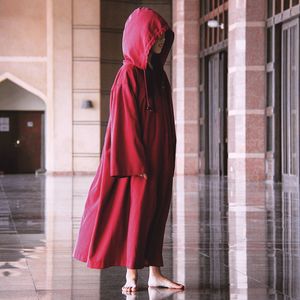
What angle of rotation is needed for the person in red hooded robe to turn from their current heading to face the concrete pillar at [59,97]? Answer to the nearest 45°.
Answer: approximately 135° to their left

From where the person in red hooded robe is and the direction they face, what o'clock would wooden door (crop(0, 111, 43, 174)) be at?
The wooden door is roughly at 7 o'clock from the person in red hooded robe.

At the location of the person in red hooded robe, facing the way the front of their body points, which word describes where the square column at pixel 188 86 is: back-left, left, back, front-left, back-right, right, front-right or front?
back-left

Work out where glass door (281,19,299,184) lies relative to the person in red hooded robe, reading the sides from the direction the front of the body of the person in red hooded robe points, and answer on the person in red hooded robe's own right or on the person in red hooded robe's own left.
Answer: on the person in red hooded robe's own left

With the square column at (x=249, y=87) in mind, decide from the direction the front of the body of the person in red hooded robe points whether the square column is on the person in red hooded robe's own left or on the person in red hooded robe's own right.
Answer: on the person in red hooded robe's own left

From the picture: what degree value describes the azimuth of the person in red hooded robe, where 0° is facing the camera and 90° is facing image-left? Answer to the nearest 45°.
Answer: approximately 315°
